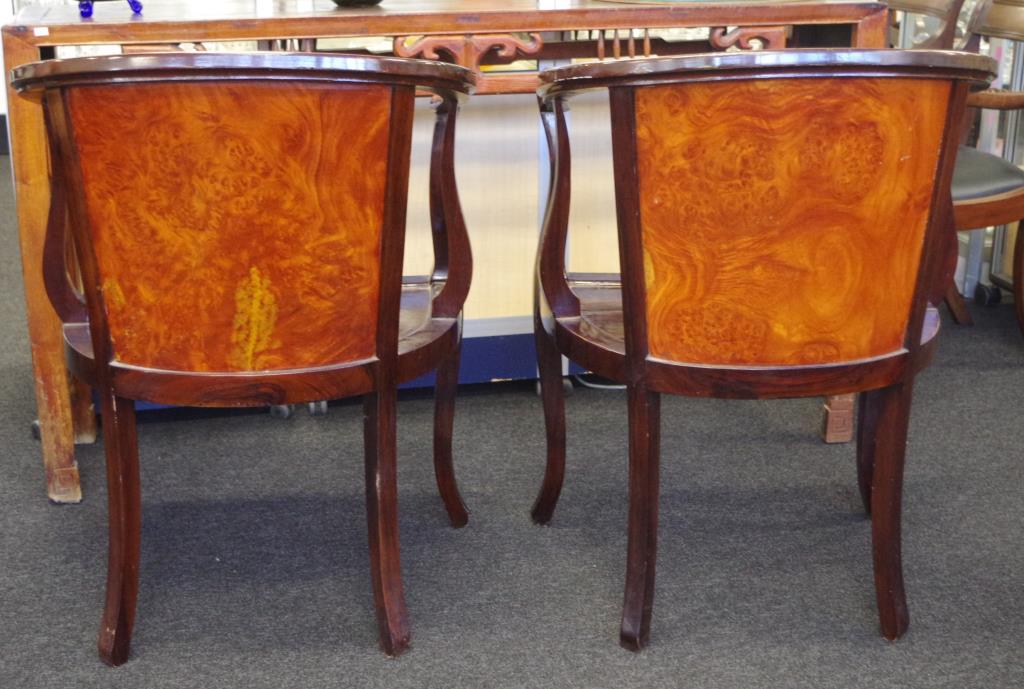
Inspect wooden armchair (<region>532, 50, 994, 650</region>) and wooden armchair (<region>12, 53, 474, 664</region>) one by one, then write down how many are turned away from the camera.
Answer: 2

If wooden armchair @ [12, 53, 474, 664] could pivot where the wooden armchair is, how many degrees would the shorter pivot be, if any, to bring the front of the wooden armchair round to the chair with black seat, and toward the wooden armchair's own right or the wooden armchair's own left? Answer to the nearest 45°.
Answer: approximately 45° to the wooden armchair's own right

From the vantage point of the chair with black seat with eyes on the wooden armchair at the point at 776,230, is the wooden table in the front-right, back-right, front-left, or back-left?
front-right

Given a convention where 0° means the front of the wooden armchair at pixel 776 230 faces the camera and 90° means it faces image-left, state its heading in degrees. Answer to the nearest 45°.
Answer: approximately 180°

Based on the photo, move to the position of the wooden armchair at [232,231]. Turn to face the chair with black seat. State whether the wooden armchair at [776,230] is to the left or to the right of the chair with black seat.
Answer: right

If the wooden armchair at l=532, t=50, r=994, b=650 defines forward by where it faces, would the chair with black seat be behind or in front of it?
in front

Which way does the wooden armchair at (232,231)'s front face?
away from the camera

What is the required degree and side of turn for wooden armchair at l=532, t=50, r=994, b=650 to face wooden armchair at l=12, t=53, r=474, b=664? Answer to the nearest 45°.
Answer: approximately 90° to its left
